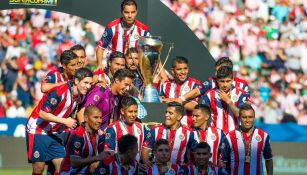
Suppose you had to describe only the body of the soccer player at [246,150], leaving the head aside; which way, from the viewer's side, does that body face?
toward the camera

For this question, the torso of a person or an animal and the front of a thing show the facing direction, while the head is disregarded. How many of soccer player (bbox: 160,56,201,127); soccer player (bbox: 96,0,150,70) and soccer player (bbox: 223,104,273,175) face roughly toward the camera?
3

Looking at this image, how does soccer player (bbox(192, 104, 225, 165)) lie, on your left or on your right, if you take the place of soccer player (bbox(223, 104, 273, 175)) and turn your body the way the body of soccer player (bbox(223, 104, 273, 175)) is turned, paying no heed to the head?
on your right

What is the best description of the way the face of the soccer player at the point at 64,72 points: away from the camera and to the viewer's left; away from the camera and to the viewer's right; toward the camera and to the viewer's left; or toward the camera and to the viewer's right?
toward the camera and to the viewer's right

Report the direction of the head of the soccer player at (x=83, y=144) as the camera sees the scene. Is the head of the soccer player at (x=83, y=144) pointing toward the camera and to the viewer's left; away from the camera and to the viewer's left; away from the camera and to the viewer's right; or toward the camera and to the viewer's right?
toward the camera and to the viewer's right

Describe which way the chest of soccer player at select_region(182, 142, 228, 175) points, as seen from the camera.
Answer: toward the camera

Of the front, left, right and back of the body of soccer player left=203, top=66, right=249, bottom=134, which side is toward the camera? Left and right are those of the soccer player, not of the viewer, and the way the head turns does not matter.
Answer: front

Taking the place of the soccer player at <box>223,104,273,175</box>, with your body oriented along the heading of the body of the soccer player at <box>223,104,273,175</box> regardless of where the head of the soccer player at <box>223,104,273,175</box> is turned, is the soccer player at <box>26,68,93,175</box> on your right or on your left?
on your right
